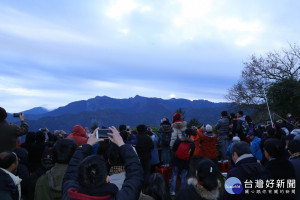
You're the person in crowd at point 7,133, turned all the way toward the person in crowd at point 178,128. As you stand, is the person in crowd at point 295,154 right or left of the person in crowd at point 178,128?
right

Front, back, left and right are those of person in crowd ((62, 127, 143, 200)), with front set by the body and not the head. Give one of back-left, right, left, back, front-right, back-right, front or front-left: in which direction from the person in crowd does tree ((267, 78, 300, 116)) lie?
front-right

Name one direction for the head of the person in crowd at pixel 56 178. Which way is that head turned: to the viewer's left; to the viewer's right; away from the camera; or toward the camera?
away from the camera

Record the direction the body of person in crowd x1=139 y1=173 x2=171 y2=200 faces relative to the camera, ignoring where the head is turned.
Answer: away from the camera

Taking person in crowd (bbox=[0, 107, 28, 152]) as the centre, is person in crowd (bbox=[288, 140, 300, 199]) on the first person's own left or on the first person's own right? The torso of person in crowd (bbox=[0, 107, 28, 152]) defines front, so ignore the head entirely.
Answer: on the first person's own right

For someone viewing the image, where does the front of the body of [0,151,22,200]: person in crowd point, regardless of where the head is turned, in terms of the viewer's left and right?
facing away from the viewer and to the right of the viewer

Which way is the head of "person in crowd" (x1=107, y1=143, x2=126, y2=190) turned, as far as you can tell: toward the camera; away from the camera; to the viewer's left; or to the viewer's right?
away from the camera

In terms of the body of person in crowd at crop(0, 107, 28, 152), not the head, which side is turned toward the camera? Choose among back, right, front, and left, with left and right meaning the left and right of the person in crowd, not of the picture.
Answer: back

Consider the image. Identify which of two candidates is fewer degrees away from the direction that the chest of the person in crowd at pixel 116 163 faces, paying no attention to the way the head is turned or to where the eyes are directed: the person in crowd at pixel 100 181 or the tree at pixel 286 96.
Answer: the tree

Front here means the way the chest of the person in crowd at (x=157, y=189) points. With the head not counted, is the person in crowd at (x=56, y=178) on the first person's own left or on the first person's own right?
on the first person's own left

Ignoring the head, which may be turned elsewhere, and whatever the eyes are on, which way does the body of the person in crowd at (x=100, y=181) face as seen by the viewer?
away from the camera

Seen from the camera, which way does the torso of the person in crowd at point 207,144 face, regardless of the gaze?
away from the camera
